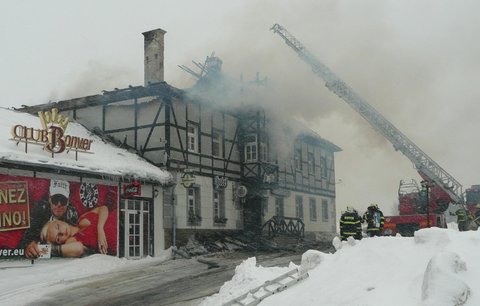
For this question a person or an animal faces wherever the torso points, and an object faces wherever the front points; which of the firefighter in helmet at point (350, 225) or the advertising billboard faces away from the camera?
the firefighter in helmet

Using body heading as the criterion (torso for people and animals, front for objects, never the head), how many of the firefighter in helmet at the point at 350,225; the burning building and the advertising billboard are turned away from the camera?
1

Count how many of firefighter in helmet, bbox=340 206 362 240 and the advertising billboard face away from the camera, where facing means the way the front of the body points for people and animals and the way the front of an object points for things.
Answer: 1

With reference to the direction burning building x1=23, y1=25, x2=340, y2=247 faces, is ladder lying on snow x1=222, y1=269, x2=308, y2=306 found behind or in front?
in front

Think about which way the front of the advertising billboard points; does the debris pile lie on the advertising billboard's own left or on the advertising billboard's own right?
on the advertising billboard's own left

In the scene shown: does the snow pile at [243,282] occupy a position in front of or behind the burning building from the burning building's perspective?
in front

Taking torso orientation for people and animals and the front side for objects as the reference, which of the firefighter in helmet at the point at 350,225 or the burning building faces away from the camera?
the firefighter in helmet

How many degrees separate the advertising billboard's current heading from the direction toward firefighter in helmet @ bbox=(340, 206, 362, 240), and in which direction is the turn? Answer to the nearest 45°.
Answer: approximately 90° to its left

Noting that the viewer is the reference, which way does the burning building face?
facing the viewer and to the right of the viewer

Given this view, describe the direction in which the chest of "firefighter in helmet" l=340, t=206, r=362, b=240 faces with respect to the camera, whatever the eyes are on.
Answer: away from the camera

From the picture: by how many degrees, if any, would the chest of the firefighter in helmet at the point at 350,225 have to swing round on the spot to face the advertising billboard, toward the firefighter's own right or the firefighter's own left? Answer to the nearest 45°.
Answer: approximately 90° to the firefighter's own left

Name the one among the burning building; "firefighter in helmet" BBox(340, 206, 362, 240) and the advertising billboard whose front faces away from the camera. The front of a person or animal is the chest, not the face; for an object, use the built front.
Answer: the firefighter in helmet

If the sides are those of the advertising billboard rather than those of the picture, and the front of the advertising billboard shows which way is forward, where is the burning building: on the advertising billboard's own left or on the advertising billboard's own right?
on the advertising billboard's own left
